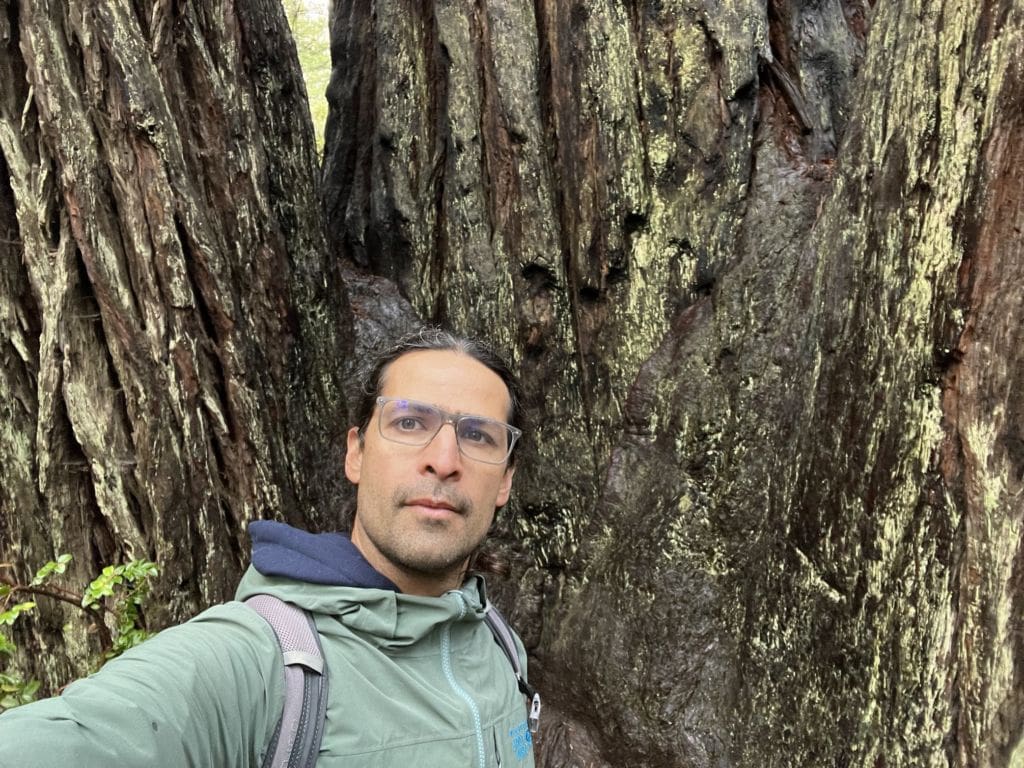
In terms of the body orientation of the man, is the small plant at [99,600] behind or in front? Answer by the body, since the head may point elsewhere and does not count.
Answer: behind

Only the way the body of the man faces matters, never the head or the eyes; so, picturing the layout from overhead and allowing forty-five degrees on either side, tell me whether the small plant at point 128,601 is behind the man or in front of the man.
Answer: behind

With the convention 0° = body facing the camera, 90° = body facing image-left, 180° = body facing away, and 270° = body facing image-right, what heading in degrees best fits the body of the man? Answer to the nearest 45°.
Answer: approximately 315°
